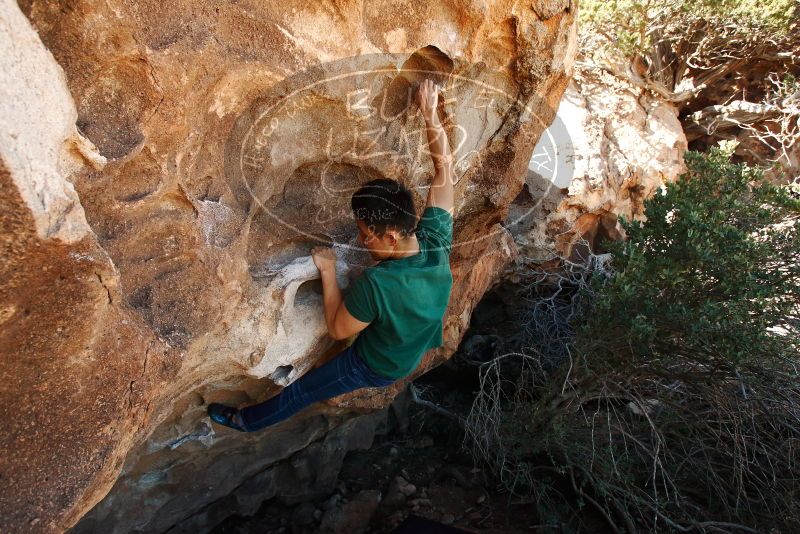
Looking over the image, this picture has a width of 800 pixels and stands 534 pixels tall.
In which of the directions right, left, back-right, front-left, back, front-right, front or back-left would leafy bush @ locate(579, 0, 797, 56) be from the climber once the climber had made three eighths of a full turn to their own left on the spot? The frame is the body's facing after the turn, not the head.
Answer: back-left

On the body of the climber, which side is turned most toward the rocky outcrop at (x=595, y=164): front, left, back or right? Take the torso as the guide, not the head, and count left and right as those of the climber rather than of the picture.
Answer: right

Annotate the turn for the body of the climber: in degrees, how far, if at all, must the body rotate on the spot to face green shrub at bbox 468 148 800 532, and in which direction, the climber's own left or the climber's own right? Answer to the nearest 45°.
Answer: approximately 135° to the climber's own right

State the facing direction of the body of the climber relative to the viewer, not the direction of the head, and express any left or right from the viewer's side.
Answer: facing away from the viewer and to the left of the viewer
